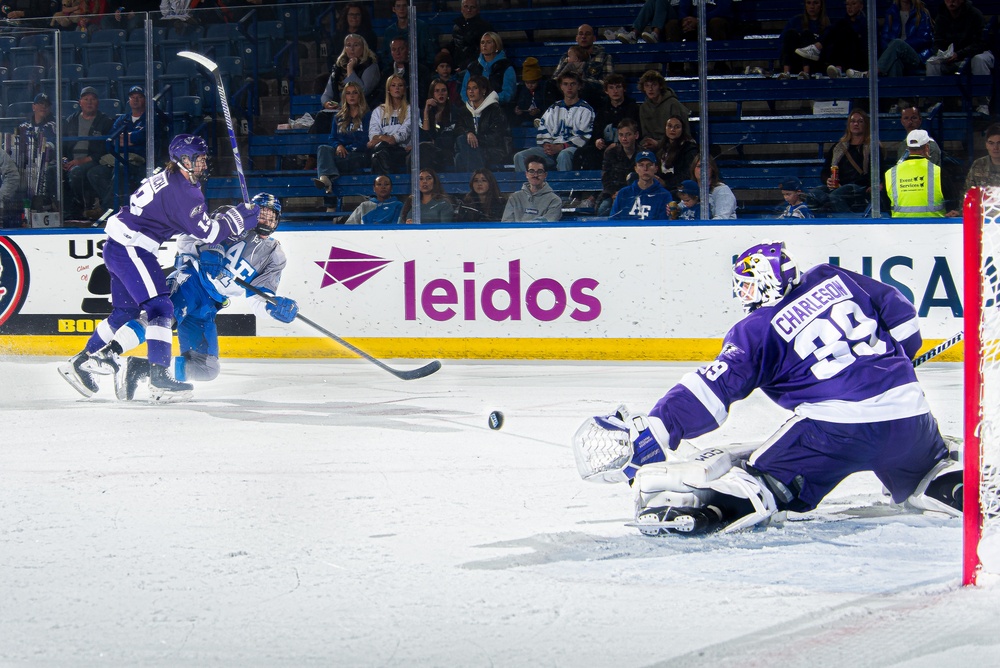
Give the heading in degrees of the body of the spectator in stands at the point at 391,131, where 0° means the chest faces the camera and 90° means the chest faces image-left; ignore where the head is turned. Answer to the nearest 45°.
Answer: approximately 0°

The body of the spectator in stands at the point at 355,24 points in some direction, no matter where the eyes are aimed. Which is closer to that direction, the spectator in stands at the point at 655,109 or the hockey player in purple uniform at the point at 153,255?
the hockey player in purple uniform

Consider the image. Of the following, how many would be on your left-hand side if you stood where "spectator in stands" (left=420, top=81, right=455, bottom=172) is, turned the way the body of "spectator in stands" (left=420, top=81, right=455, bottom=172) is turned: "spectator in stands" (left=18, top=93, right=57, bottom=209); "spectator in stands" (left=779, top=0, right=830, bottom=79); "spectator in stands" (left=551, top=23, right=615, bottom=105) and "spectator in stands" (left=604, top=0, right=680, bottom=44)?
3

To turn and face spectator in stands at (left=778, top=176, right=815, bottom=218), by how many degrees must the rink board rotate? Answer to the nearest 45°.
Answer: approximately 90° to its left
